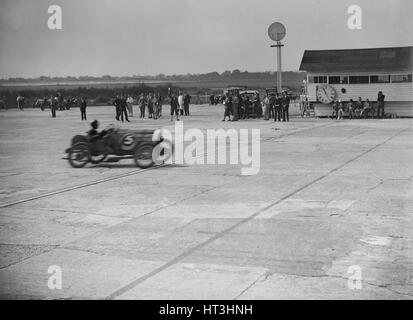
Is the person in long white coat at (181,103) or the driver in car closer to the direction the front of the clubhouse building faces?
the driver in car

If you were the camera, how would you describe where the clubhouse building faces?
facing the viewer

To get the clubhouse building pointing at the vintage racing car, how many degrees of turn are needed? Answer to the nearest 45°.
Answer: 0° — it already faces it

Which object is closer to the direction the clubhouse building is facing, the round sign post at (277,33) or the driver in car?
the driver in car

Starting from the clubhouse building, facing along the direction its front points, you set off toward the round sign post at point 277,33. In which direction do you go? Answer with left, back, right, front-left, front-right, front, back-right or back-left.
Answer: right

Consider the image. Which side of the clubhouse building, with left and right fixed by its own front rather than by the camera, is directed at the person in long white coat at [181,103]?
right

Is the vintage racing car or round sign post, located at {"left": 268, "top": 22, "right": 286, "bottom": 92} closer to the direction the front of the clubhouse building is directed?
the vintage racing car
